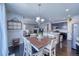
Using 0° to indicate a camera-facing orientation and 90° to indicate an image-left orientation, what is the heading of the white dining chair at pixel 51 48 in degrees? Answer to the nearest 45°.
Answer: approximately 135°

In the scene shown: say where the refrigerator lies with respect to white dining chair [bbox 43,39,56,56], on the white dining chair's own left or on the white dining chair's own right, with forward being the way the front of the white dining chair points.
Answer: on the white dining chair's own right
